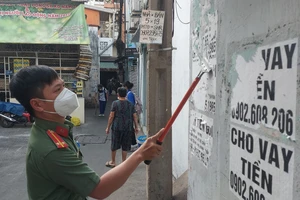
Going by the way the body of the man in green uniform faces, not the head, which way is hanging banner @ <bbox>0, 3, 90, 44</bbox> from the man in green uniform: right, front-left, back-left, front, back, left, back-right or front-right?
left

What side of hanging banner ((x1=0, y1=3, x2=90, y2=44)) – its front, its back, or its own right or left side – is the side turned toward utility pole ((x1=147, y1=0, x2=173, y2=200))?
front

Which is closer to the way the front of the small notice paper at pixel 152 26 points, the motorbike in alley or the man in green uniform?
the man in green uniform

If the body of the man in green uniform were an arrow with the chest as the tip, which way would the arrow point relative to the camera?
to the viewer's right

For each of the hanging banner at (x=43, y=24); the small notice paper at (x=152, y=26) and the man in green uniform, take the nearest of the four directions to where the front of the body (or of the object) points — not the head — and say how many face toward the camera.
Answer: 2

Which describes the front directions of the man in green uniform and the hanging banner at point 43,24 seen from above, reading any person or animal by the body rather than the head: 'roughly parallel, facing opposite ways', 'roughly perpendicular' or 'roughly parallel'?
roughly perpendicular

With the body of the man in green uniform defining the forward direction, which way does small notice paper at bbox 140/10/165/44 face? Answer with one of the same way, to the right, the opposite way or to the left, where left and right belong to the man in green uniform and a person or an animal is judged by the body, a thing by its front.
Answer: to the right

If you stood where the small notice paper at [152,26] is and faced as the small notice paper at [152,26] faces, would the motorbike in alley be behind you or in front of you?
behind

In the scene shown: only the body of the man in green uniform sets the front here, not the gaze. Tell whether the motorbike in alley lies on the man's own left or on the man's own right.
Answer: on the man's own left

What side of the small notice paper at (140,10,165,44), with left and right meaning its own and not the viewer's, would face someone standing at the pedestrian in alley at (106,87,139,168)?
back

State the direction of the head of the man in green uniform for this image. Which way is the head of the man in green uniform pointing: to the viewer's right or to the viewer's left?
to the viewer's right

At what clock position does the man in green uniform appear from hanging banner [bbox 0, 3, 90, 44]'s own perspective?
The man in green uniform is roughly at 12 o'clock from the hanging banner.
